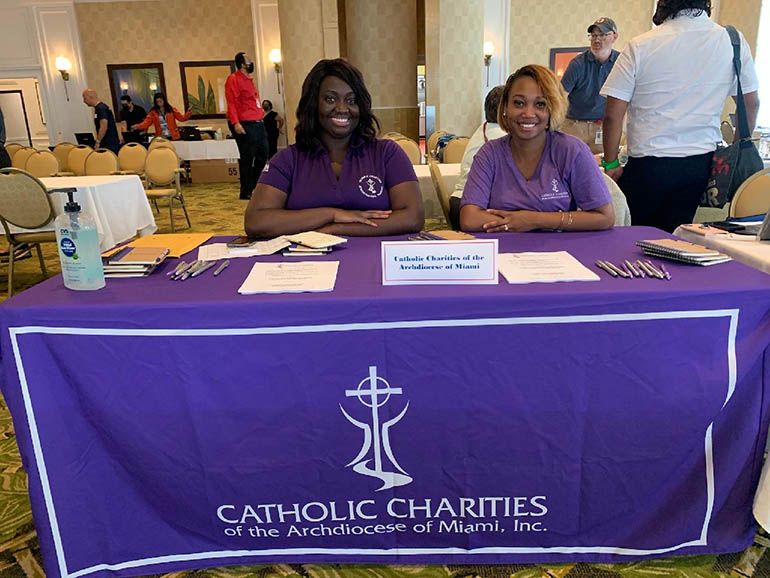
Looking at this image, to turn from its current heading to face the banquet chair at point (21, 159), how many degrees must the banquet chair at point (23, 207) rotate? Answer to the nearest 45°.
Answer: approximately 45° to its left

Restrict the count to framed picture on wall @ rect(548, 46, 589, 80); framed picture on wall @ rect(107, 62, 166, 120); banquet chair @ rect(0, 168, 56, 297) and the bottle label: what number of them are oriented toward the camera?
3

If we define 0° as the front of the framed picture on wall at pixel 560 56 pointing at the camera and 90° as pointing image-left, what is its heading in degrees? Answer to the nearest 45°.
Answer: approximately 0°

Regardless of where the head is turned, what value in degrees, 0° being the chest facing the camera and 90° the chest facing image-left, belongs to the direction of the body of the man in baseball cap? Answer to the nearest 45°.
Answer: approximately 315°
